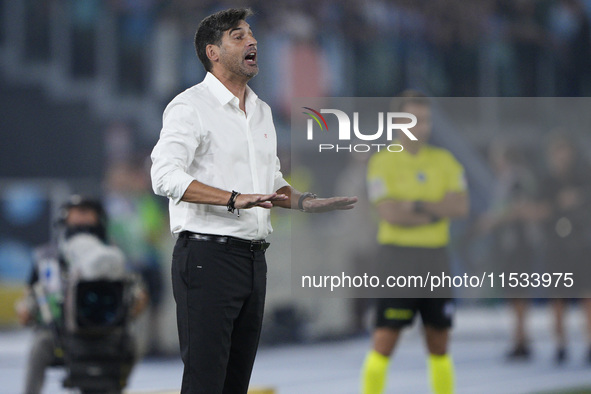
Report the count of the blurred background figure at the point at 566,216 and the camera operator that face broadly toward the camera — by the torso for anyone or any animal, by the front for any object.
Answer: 2

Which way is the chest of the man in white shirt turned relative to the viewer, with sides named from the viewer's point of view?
facing the viewer and to the right of the viewer

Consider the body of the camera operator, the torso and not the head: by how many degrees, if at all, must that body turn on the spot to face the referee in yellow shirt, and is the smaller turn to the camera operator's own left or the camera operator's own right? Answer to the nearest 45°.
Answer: approximately 90° to the camera operator's own left

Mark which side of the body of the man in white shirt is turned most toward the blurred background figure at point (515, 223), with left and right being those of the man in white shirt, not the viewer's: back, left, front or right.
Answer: left

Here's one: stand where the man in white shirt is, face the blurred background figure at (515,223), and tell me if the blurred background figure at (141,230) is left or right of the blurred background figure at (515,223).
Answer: left

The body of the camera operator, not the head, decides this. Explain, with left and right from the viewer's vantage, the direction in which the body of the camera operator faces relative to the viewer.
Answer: facing the viewer

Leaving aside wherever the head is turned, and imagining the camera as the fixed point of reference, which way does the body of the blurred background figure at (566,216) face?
toward the camera
